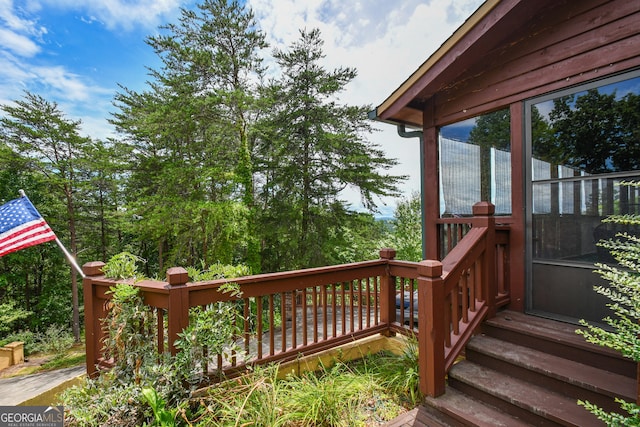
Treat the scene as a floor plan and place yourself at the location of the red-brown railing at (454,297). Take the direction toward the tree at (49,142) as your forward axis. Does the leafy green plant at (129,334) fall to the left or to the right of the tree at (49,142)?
left

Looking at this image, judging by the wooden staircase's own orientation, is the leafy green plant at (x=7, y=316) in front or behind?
in front

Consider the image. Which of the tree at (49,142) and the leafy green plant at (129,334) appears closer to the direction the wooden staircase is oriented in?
the leafy green plant

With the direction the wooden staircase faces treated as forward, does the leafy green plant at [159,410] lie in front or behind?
in front

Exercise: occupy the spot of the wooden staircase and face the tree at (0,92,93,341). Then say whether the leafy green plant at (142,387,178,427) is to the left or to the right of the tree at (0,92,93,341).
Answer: left

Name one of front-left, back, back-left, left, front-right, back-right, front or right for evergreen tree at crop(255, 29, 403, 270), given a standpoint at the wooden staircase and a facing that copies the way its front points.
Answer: right

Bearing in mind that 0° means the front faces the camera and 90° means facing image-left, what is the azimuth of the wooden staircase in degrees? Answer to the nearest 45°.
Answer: approximately 45°

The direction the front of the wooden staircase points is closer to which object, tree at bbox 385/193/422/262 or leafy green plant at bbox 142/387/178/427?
the leafy green plant

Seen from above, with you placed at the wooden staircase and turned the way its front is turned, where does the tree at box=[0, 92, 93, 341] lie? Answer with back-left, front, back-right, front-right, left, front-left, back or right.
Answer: front-right
